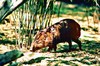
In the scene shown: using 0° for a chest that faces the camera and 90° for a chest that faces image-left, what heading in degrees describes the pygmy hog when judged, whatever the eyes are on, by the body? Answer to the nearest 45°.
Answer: approximately 90°
